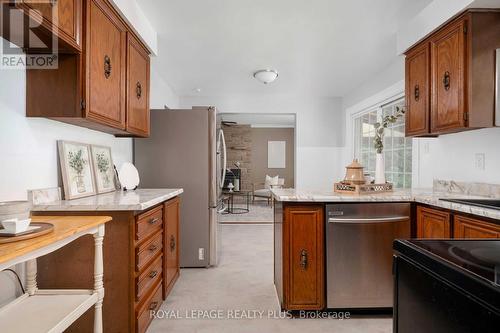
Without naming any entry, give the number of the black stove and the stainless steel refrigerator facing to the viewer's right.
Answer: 1

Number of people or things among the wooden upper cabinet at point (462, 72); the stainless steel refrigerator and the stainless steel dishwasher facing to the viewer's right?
1

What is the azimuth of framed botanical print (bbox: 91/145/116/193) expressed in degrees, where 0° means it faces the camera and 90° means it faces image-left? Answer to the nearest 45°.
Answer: approximately 315°

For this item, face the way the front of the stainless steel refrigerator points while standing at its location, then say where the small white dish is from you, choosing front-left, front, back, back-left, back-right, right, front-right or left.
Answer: back-right

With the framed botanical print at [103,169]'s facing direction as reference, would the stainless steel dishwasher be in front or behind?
in front

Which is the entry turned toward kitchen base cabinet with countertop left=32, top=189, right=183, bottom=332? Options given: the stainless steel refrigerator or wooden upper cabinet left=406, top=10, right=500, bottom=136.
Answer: the wooden upper cabinet

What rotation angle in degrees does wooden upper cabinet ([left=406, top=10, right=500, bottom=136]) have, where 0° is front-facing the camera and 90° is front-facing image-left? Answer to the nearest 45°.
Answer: approximately 45°

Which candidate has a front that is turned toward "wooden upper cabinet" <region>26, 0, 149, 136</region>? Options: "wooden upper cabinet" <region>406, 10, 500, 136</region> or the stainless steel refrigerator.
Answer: "wooden upper cabinet" <region>406, 10, 500, 136</region>

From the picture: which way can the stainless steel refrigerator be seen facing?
to the viewer's right

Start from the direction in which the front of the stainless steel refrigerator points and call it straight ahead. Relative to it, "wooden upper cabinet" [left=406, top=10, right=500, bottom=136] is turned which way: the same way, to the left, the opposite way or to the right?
the opposite way

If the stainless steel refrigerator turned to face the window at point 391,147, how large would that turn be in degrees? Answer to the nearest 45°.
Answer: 0° — it already faces it

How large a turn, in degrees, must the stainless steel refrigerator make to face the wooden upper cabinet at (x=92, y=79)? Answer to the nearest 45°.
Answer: approximately 135° to its right
